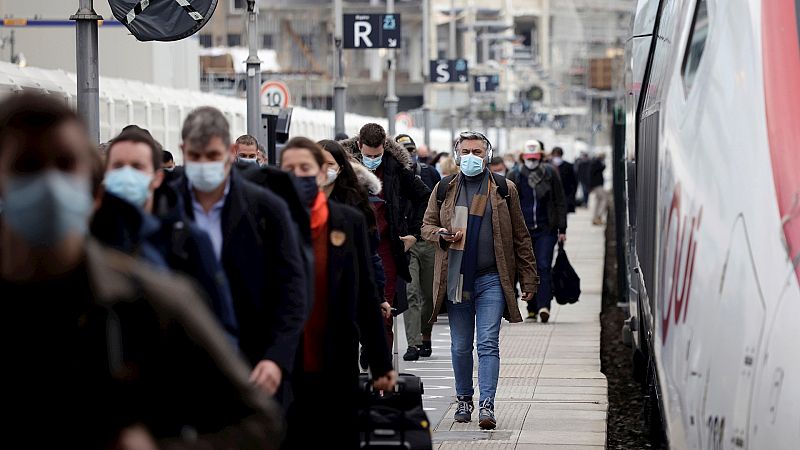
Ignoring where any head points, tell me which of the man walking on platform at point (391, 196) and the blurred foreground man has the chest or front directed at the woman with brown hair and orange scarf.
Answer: the man walking on platform

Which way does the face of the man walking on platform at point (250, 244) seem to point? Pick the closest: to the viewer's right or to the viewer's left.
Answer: to the viewer's left

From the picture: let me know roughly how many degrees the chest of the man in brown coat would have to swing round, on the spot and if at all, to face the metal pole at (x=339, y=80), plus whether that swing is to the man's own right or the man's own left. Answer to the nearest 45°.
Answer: approximately 180°

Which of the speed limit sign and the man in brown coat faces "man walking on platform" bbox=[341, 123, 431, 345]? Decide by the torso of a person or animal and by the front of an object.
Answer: the speed limit sign

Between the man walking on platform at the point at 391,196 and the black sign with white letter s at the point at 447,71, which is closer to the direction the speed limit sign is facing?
the man walking on platform
